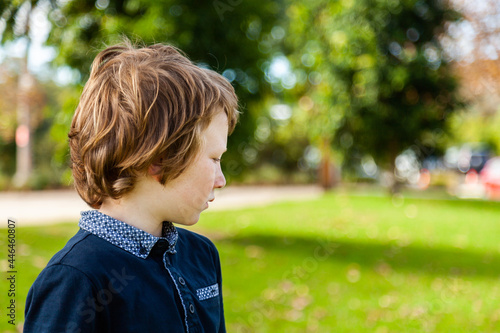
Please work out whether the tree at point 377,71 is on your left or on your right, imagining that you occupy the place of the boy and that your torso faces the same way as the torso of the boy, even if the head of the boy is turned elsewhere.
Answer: on your left

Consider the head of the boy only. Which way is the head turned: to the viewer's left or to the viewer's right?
to the viewer's right

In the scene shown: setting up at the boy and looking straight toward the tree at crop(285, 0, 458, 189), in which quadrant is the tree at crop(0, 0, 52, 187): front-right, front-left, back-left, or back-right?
front-left

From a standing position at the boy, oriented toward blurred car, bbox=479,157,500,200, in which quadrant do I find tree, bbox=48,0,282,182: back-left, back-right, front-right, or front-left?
front-left

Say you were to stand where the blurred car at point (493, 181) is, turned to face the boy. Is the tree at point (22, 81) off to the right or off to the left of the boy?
right

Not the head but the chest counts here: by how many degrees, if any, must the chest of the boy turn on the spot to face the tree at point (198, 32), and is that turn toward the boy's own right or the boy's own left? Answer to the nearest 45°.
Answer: approximately 135° to the boy's own left

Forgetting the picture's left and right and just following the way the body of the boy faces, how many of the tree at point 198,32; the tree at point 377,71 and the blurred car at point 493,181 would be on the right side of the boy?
0

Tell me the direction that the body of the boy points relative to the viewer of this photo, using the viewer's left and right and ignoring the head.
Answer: facing the viewer and to the right of the viewer

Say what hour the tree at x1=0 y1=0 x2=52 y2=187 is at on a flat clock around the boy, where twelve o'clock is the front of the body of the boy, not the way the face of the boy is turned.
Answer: The tree is roughly at 7 o'clock from the boy.

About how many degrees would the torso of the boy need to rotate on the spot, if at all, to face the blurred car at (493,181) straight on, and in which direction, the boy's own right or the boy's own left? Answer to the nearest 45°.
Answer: approximately 90° to the boy's own left
